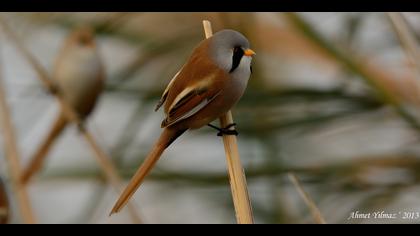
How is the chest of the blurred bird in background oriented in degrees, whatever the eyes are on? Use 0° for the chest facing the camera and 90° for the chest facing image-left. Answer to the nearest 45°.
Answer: approximately 315°

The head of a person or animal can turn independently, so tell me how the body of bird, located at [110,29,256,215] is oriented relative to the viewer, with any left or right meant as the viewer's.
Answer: facing to the right of the viewer
